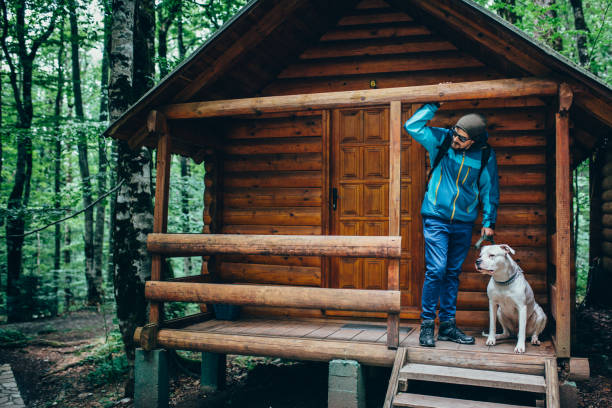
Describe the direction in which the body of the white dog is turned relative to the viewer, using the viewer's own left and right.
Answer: facing the viewer and to the left of the viewer

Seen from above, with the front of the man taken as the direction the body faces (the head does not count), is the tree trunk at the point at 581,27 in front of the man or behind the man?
behind

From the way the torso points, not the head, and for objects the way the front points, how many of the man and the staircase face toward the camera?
2

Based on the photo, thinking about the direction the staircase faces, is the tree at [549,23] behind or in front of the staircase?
behind

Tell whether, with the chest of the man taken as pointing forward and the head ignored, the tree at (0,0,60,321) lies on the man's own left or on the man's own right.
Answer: on the man's own right

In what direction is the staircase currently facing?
toward the camera

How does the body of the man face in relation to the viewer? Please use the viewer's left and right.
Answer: facing the viewer

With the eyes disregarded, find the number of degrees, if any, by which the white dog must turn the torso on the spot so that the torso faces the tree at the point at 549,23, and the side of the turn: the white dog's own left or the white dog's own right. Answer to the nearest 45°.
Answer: approximately 135° to the white dog's own right

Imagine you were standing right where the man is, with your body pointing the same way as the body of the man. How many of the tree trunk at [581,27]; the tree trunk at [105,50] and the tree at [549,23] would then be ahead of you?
0

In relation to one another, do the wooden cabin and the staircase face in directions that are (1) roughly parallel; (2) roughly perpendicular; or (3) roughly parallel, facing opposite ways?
roughly parallel

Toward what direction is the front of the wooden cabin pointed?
toward the camera

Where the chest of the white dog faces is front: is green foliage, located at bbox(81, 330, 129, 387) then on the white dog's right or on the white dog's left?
on the white dog's right

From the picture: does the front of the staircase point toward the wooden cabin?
no

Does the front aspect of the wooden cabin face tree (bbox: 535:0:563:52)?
no

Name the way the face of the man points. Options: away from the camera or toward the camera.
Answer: toward the camera
